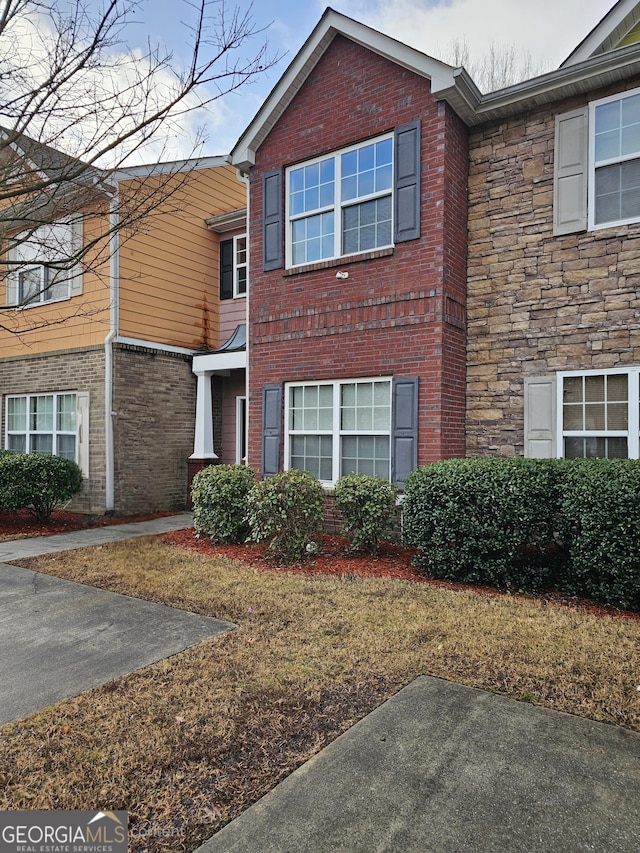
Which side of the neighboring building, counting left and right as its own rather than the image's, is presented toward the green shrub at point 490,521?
left

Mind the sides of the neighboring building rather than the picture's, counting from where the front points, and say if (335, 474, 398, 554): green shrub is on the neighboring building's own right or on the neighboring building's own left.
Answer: on the neighboring building's own left

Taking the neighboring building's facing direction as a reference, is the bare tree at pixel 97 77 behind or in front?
in front

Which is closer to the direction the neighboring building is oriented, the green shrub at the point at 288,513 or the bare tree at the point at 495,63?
the green shrub

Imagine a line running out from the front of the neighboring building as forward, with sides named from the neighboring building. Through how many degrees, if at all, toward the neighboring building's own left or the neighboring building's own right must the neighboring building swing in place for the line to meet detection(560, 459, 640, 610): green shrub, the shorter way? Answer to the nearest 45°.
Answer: approximately 90° to the neighboring building's own left

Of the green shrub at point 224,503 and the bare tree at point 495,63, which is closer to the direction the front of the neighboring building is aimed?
the green shrub

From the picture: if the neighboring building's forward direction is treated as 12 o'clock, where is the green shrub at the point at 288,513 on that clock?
The green shrub is roughly at 10 o'clock from the neighboring building.

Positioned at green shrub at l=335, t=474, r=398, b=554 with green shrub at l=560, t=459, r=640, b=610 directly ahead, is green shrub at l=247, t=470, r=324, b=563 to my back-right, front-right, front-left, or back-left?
back-right

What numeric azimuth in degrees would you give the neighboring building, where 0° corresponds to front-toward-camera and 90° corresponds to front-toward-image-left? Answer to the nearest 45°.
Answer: approximately 45°

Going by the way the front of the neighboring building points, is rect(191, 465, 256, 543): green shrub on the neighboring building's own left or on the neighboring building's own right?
on the neighboring building's own left
